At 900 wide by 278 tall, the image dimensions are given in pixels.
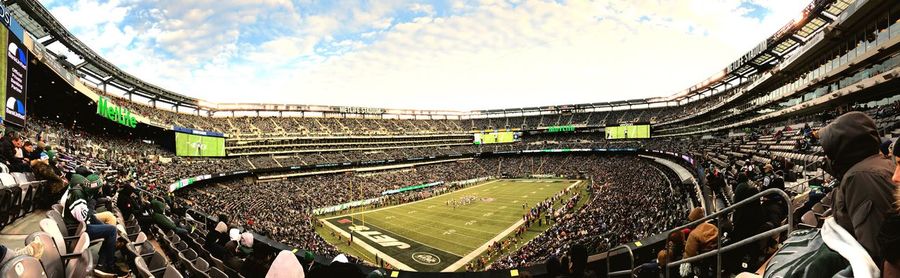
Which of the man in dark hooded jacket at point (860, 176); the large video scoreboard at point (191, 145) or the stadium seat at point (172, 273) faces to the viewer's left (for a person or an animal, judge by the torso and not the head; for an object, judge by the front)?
the man in dark hooded jacket

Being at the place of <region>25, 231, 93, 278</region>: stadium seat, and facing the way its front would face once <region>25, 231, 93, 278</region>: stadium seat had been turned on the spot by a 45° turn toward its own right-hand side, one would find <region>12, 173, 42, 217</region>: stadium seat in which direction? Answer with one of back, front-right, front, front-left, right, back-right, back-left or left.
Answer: back-left

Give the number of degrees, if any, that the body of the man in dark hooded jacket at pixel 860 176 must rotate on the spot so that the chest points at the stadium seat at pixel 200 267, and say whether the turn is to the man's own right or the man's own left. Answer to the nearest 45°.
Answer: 0° — they already face it

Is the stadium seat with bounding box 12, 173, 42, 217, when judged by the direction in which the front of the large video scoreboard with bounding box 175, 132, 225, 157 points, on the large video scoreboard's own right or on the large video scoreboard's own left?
on the large video scoreboard's own right

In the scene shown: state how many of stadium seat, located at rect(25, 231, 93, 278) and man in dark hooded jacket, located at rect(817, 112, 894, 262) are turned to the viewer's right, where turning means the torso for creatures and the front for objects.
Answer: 1

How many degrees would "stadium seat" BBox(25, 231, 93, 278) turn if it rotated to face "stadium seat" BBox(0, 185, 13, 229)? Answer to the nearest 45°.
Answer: approximately 90° to its left

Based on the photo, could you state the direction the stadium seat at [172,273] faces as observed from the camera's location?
facing away from the viewer and to the right of the viewer
